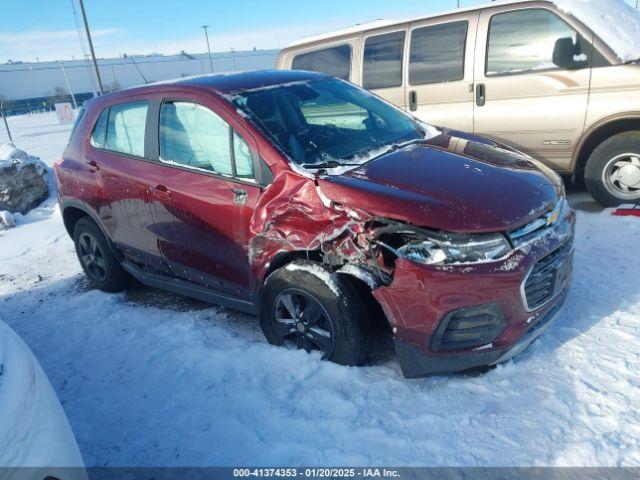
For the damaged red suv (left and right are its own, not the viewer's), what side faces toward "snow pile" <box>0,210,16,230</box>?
back

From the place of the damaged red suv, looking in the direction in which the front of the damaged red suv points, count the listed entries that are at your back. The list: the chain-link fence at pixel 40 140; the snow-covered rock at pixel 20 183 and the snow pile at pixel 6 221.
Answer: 3

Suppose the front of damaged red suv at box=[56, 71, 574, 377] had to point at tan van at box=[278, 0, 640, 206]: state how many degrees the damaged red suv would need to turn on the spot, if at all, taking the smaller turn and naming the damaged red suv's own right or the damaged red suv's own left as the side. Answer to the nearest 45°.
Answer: approximately 90° to the damaged red suv's own left

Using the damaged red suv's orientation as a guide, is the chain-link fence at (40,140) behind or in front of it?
behind

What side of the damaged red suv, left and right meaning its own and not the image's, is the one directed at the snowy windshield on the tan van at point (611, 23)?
left

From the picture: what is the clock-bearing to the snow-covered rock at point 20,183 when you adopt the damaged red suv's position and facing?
The snow-covered rock is roughly at 6 o'clock from the damaged red suv.

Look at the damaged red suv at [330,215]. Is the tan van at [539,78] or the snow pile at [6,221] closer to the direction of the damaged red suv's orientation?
the tan van

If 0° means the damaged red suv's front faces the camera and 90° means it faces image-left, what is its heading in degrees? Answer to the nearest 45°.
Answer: approximately 315°

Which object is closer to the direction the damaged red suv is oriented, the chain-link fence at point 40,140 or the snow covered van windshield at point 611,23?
the snow covered van windshield
